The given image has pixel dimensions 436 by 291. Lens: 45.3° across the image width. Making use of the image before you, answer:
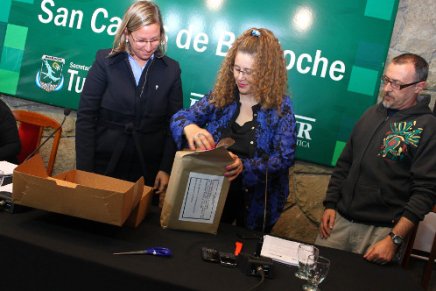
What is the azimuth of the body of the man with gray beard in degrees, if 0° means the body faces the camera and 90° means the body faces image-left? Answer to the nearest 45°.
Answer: approximately 45°

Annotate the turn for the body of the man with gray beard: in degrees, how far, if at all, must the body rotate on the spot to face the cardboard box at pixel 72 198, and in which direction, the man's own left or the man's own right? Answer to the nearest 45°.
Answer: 0° — they already face it

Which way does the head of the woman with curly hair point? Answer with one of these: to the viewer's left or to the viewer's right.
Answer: to the viewer's left

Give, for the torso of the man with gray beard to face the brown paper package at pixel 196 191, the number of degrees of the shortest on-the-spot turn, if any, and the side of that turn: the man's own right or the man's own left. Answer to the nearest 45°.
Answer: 0° — they already face it

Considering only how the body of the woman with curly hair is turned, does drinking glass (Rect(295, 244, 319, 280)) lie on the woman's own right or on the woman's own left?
on the woman's own left

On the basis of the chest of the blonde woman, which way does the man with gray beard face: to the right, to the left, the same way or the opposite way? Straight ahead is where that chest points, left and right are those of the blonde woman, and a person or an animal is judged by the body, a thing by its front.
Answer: to the right

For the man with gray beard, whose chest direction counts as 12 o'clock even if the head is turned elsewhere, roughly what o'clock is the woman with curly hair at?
The woman with curly hair is roughly at 1 o'clock from the man with gray beard.

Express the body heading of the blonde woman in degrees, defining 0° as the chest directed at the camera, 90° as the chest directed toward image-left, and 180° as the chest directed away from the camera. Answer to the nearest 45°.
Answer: approximately 0°
